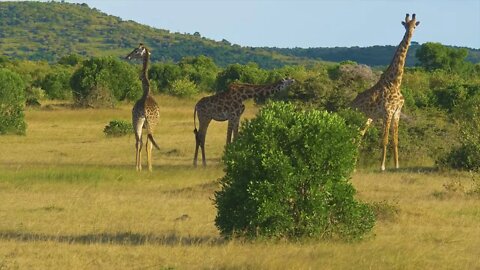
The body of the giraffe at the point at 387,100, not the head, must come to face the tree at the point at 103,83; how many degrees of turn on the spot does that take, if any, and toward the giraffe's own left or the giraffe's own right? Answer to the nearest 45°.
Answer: approximately 180°

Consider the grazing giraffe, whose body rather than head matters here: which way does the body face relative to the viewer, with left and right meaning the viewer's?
facing to the right of the viewer

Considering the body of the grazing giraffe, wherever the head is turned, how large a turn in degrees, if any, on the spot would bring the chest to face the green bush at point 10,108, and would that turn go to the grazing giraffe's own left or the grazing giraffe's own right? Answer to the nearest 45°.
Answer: approximately 135° to the grazing giraffe's own left

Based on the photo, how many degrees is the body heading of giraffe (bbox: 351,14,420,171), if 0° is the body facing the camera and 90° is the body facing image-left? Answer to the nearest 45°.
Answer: approximately 315°

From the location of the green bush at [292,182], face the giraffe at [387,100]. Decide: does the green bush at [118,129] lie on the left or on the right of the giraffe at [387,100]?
left
